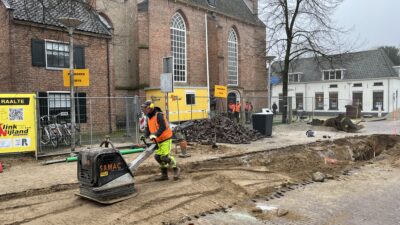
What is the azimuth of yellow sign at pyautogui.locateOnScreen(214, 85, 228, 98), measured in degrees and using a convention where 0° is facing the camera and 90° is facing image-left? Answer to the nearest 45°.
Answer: approximately 0°

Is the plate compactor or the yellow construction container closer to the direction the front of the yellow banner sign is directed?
the plate compactor

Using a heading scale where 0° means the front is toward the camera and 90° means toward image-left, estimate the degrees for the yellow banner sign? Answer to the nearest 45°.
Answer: approximately 0°

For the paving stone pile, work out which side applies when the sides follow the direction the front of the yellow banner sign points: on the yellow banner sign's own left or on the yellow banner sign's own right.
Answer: on the yellow banner sign's own left

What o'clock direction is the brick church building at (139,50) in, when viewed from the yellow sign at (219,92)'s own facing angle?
The brick church building is roughly at 5 o'clock from the yellow sign.

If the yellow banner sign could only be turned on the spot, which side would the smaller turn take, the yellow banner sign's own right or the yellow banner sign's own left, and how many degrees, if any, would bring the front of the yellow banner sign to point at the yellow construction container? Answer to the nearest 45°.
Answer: approximately 135° to the yellow banner sign's own left

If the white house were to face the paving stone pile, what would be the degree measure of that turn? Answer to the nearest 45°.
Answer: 0° — it already faces it
